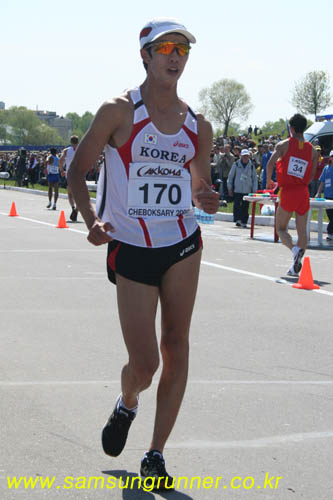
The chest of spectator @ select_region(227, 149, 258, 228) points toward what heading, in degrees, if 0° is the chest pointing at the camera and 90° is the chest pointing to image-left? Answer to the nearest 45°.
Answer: approximately 0°

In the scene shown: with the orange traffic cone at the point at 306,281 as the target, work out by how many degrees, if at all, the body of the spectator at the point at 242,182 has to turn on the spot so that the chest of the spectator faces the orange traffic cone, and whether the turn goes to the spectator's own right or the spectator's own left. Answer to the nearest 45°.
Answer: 0° — they already face it
